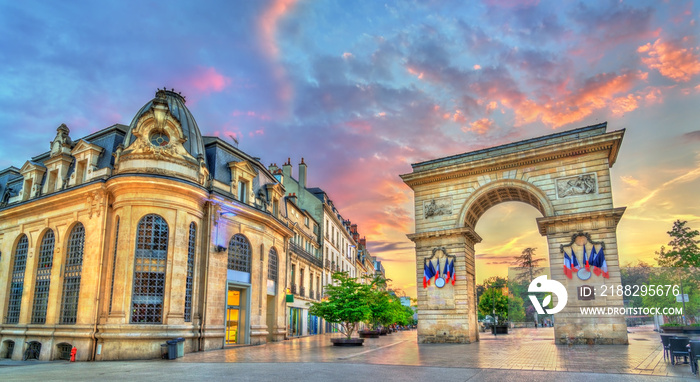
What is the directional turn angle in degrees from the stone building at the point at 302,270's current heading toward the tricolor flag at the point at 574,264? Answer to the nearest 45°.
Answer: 0° — it already faces it

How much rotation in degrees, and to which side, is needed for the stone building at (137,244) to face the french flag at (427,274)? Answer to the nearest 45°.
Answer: approximately 45° to its left

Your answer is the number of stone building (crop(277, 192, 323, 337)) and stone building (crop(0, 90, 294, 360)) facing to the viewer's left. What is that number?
0

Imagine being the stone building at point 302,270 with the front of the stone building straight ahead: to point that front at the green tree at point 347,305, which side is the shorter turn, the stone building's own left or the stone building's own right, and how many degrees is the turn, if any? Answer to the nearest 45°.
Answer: approximately 45° to the stone building's own right

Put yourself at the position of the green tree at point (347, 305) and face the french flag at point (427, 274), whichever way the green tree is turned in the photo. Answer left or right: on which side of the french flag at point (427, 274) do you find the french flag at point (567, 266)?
right

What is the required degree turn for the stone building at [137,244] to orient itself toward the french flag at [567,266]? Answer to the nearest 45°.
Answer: approximately 45° to its left

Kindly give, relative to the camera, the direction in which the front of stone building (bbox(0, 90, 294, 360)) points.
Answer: facing the viewer and to the right of the viewer

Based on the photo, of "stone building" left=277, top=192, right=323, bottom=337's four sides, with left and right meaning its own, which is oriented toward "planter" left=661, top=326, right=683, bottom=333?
front

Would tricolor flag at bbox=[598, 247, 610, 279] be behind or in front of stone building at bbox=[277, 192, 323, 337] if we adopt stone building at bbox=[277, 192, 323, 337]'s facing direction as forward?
in front

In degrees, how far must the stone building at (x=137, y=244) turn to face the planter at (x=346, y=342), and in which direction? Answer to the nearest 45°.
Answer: approximately 45° to its left

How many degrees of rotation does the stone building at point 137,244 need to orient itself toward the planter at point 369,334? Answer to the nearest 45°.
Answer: approximately 90° to its left

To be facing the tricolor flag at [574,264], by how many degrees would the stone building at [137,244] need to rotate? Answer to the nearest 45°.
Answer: approximately 45° to its left

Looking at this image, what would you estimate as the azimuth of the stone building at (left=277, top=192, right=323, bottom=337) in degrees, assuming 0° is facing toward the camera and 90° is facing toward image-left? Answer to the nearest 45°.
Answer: approximately 315°
